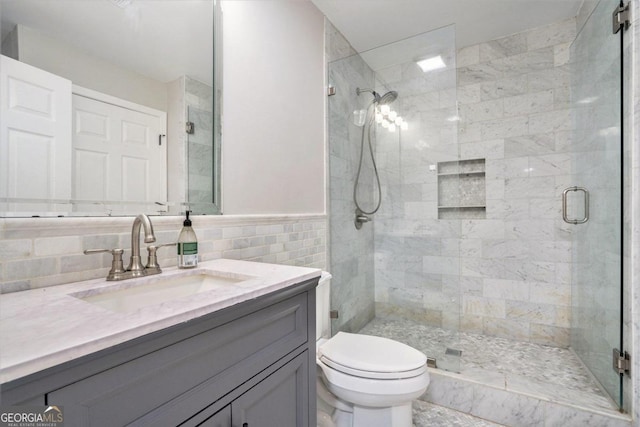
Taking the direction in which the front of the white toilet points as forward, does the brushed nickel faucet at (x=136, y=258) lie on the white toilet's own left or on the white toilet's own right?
on the white toilet's own right

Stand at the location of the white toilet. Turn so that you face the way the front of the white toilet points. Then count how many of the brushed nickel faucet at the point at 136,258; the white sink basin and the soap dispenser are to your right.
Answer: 3

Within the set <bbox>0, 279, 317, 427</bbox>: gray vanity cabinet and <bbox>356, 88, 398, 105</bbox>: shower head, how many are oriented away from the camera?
0

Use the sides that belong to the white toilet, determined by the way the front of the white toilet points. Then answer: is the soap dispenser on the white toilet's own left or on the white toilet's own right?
on the white toilet's own right

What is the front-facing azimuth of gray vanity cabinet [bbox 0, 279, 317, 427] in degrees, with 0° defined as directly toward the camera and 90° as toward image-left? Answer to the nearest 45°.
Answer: approximately 315°

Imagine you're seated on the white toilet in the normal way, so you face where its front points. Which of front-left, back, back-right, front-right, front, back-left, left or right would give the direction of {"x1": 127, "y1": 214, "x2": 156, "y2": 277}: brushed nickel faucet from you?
right

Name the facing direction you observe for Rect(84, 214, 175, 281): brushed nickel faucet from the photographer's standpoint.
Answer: facing the viewer and to the right of the viewer

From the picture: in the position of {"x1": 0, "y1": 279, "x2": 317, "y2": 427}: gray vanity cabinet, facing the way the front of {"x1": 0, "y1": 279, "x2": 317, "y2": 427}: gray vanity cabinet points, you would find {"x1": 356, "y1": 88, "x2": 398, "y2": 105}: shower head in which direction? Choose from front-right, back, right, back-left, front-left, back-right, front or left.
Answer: left
